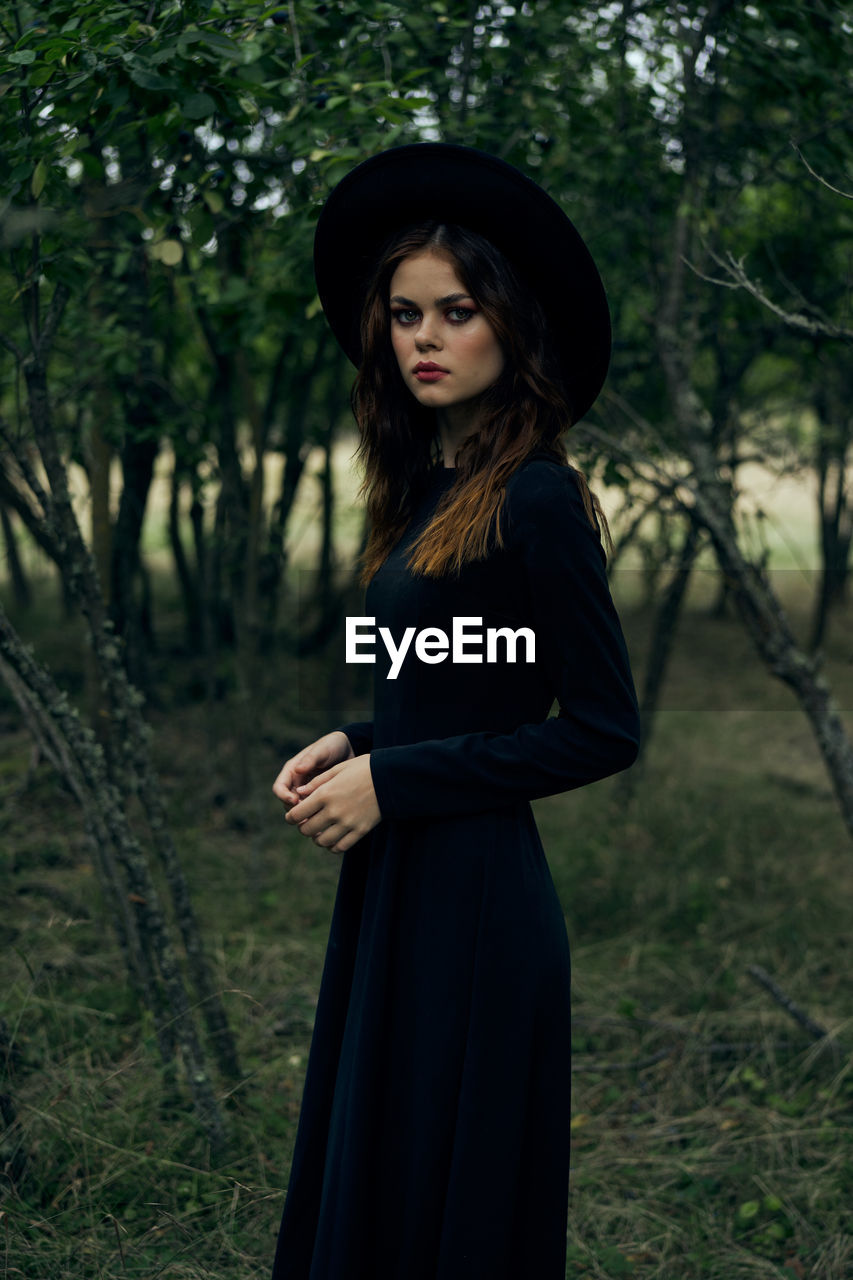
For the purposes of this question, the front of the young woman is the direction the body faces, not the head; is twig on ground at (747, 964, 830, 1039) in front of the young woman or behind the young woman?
behind

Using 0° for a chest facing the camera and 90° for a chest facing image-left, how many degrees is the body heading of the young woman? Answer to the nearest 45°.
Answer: approximately 45°
